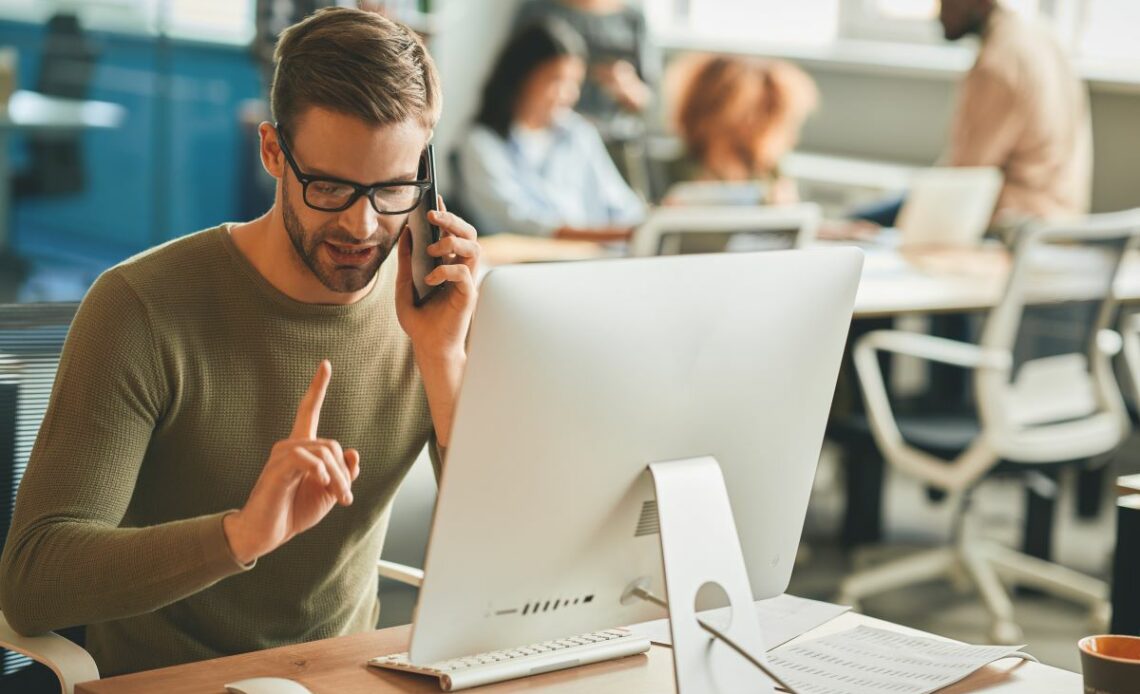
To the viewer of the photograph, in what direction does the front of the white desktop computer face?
facing away from the viewer and to the left of the viewer

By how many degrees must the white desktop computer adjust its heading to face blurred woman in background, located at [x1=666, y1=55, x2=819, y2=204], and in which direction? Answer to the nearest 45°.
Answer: approximately 45° to its right

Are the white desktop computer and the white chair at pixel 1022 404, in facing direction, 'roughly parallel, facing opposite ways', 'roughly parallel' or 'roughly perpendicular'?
roughly parallel

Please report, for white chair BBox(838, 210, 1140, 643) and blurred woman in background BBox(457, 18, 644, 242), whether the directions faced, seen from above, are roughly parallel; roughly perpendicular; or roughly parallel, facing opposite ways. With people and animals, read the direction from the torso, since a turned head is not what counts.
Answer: roughly parallel, facing opposite ways

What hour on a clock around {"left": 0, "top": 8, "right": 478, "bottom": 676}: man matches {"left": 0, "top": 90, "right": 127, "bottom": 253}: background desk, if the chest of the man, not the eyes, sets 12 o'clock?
The background desk is roughly at 7 o'clock from the man.

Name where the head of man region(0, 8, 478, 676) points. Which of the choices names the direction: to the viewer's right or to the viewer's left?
to the viewer's right

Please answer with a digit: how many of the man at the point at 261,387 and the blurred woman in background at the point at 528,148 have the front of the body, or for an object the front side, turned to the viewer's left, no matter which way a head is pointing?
0

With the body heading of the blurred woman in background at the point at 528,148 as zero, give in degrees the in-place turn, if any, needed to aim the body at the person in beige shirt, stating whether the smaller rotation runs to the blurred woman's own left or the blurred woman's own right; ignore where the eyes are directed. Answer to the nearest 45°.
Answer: approximately 45° to the blurred woman's own left

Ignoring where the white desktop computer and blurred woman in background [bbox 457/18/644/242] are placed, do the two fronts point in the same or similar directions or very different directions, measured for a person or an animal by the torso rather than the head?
very different directions

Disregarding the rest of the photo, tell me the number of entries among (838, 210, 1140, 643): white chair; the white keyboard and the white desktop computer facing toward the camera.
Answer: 0

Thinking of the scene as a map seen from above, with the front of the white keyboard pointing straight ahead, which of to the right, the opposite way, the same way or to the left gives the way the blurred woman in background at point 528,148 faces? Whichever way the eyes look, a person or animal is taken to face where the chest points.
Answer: the opposite way

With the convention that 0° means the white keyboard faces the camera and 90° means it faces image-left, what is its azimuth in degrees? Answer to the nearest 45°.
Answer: approximately 135°

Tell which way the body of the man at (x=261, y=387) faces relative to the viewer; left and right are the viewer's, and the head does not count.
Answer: facing the viewer and to the right of the viewer

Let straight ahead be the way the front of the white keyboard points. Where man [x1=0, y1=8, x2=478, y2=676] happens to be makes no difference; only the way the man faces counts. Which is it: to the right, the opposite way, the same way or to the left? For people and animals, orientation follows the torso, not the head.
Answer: the opposite way
